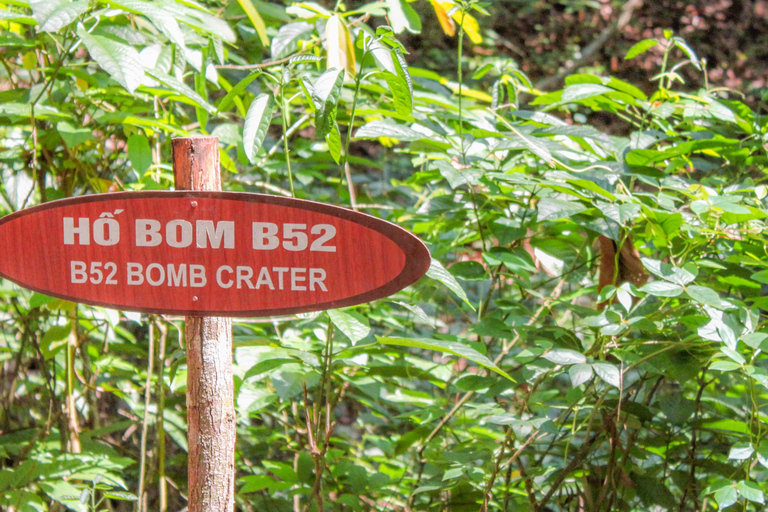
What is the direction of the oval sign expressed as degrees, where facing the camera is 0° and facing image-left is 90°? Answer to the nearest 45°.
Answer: approximately 0°
